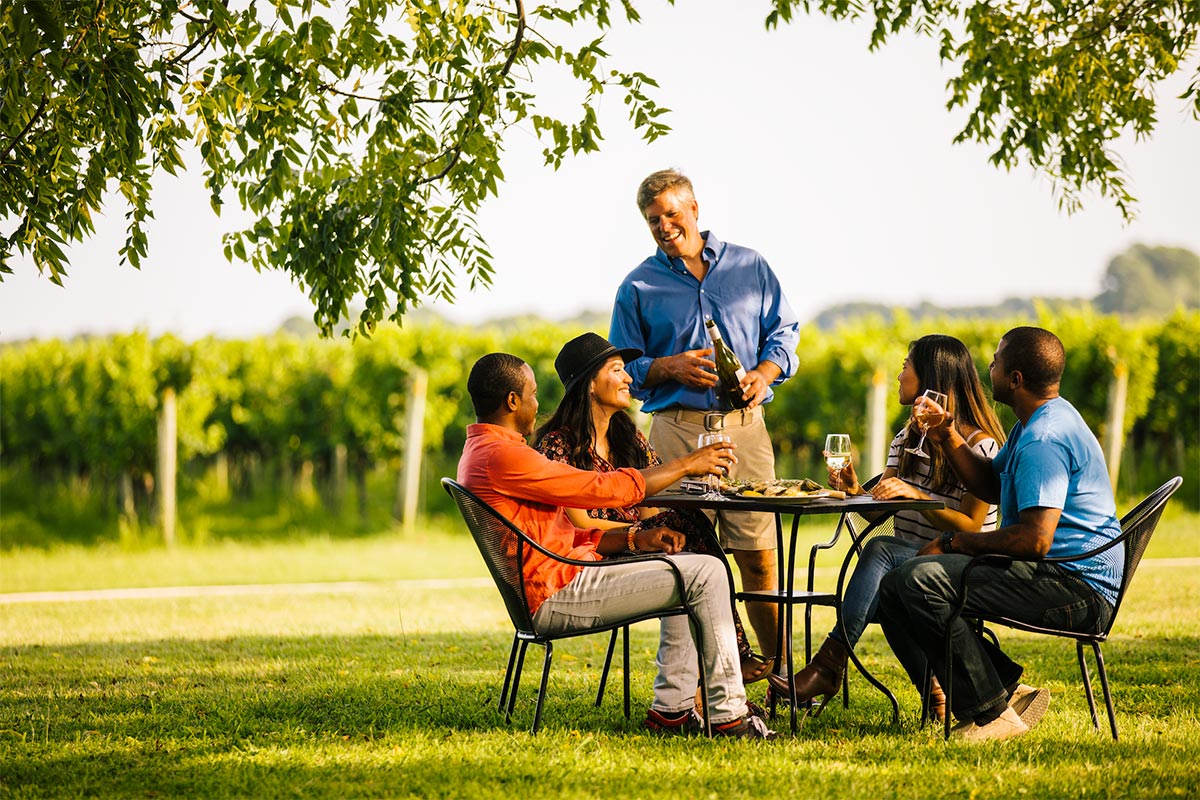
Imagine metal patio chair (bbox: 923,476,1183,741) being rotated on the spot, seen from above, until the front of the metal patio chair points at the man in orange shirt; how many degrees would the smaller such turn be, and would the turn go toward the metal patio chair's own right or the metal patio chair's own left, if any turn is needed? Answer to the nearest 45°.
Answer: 0° — it already faces them

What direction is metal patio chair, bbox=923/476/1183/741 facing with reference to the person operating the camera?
facing to the left of the viewer

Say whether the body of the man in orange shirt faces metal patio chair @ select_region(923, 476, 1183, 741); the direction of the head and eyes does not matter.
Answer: yes

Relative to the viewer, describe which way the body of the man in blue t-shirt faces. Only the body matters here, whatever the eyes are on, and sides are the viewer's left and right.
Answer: facing to the left of the viewer

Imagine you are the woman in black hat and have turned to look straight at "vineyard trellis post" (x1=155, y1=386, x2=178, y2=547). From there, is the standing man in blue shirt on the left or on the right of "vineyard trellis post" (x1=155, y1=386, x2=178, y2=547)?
right

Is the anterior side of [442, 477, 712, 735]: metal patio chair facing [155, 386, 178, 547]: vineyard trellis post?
no

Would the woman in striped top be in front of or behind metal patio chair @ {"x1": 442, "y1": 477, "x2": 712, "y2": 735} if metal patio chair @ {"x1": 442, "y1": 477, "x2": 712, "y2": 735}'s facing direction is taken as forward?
in front

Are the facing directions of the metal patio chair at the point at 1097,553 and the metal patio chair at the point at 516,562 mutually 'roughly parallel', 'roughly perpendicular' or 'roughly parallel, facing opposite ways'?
roughly parallel, facing opposite ways

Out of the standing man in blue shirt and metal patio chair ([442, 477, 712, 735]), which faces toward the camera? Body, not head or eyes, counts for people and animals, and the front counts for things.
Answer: the standing man in blue shirt

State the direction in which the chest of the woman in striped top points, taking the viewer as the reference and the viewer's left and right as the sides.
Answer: facing to the left of the viewer

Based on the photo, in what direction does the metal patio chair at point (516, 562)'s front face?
to the viewer's right

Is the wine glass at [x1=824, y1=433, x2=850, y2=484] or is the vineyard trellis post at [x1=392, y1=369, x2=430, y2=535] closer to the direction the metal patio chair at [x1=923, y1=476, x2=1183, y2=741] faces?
the wine glass

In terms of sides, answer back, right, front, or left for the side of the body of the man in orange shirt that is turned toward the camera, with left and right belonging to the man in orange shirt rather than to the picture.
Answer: right

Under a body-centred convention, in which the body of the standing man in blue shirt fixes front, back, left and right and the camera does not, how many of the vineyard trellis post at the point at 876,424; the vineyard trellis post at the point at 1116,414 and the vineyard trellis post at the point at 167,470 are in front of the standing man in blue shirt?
0

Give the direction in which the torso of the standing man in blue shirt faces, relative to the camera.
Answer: toward the camera

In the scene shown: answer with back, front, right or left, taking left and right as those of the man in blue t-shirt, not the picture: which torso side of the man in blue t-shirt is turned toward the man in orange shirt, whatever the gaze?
front

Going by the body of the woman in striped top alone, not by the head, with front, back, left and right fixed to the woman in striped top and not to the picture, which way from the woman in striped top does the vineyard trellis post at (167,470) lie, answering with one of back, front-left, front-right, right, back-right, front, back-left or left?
front-right

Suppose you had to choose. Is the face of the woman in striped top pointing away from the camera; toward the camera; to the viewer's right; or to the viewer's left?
to the viewer's left

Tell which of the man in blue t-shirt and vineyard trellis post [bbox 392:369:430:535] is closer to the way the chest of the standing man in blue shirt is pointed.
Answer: the man in blue t-shirt

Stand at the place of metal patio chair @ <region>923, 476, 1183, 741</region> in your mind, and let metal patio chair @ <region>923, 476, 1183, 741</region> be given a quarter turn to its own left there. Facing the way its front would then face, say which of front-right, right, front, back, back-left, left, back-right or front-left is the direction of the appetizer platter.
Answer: right
